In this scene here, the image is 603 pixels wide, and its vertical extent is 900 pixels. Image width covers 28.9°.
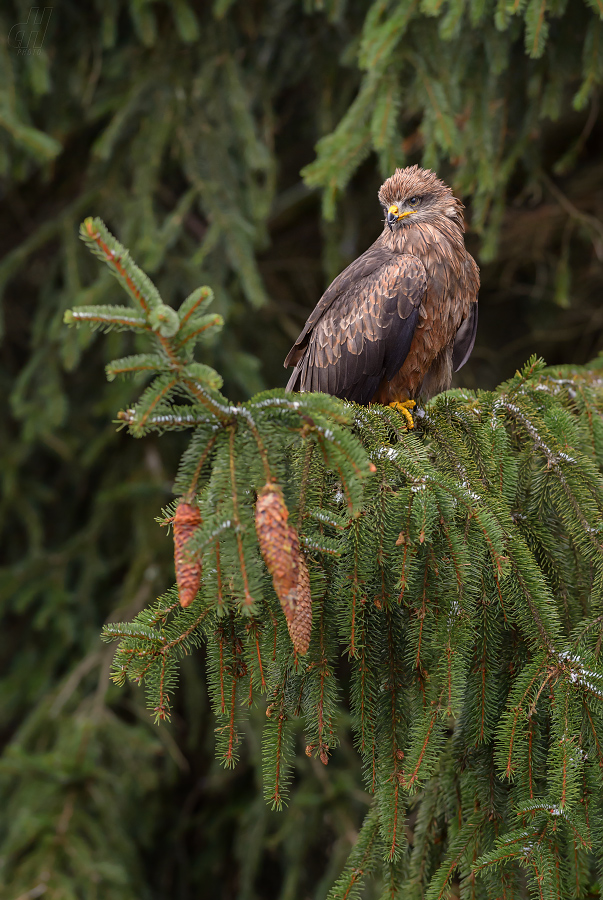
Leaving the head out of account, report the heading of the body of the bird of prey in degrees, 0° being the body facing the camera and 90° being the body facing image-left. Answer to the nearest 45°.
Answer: approximately 315°

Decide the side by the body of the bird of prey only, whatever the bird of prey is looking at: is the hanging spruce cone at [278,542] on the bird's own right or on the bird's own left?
on the bird's own right
